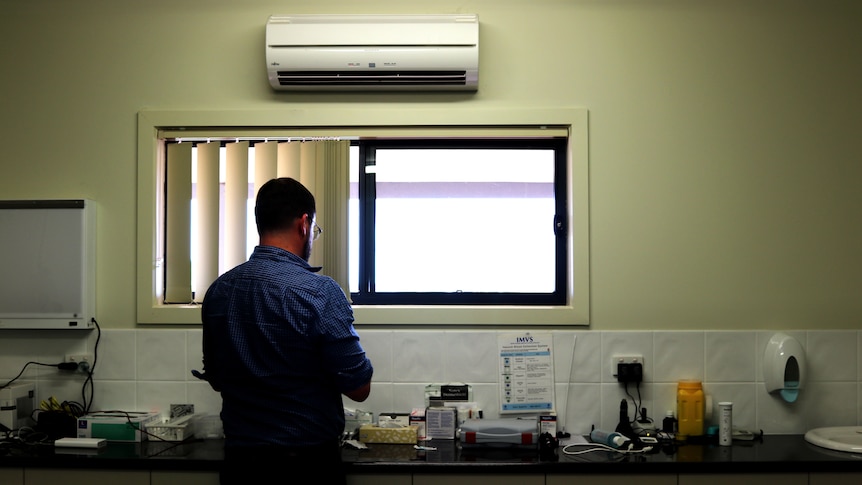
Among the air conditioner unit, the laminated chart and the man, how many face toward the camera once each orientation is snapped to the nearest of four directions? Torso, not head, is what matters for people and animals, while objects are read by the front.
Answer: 2

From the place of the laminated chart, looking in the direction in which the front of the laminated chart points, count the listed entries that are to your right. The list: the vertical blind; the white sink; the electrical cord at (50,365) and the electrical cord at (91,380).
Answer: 3

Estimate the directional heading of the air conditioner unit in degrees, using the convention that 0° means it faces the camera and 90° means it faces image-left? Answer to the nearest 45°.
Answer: approximately 0°

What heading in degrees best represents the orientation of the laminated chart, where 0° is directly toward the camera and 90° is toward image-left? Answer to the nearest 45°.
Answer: approximately 0°

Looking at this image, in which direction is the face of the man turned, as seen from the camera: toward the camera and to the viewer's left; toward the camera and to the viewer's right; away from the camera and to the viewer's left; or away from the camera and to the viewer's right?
away from the camera and to the viewer's right

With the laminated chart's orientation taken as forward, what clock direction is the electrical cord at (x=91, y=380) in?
The electrical cord is roughly at 3 o'clock from the laminated chart.

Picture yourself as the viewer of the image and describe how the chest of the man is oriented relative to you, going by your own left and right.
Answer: facing away from the viewer and to the right of the viewer
